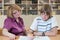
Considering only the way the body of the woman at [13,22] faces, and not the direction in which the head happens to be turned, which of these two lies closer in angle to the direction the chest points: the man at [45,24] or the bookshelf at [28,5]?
the man

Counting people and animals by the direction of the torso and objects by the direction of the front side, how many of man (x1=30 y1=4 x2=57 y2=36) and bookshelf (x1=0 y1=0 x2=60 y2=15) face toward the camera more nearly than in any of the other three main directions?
2

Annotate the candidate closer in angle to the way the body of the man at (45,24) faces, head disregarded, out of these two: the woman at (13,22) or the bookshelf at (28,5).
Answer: the woman

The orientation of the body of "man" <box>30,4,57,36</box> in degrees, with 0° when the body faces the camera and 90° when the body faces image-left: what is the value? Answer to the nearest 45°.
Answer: approximately 0°

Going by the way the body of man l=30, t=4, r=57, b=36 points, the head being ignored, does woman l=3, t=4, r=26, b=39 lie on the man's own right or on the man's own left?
on the man's own right

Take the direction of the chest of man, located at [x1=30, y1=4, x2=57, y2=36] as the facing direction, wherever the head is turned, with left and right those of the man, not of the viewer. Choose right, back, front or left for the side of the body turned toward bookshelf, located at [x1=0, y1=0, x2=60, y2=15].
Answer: back
